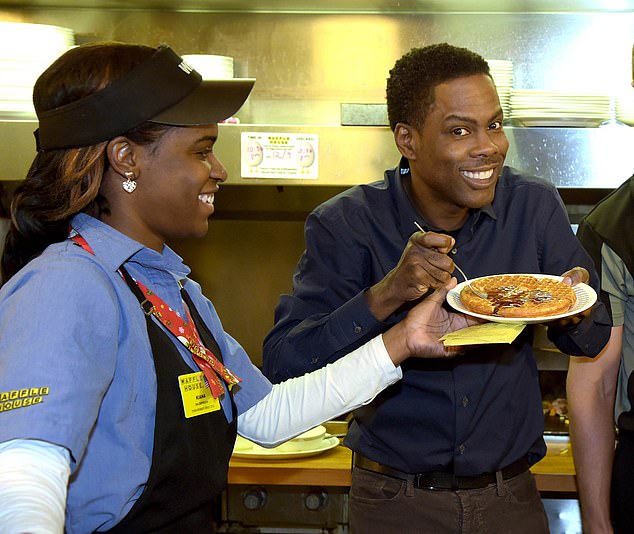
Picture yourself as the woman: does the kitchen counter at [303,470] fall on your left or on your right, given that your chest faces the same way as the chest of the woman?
on your left

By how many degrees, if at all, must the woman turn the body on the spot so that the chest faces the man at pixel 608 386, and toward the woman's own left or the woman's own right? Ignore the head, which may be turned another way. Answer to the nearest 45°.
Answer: approximately 90° to the woman's own left

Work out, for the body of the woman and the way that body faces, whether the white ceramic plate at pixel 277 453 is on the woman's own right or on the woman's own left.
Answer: on the woman's own left

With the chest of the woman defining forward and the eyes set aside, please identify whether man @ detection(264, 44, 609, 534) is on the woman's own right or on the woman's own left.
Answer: on the woman's own left

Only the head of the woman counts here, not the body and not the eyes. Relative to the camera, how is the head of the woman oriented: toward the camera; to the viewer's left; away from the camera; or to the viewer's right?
to the viewer's right

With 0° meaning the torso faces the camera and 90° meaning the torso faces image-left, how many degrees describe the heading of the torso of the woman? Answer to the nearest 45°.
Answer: approximately 315°
